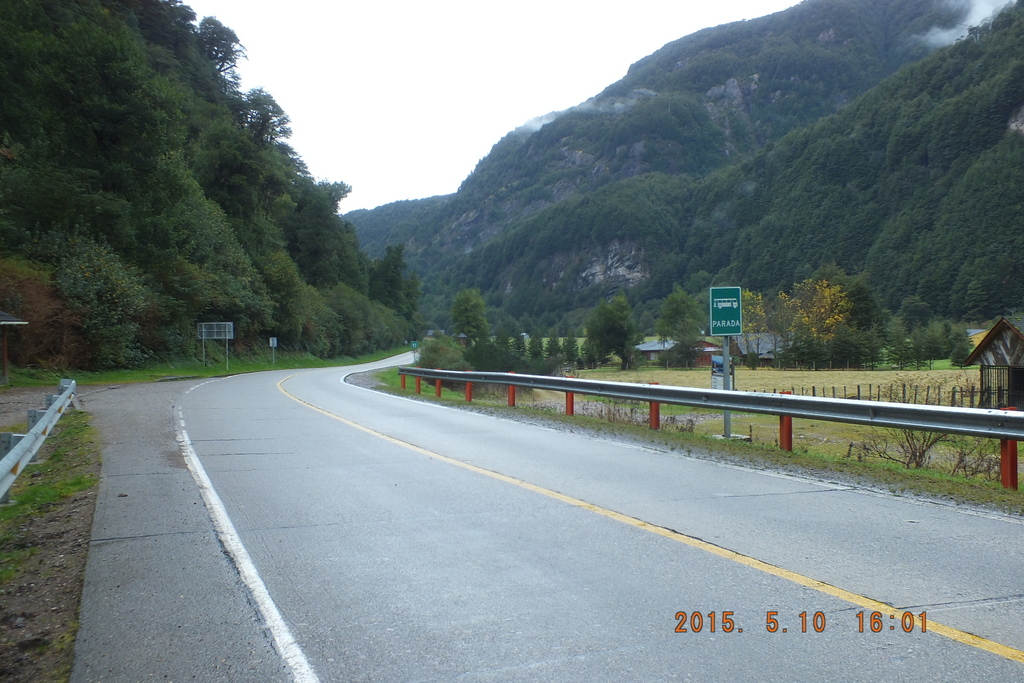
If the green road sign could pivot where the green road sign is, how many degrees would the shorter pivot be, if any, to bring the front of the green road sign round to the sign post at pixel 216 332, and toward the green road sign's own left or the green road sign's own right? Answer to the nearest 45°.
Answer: approximately 135° to the green road sign's own right

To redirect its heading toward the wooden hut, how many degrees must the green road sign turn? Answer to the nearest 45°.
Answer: approximately 135° to its left

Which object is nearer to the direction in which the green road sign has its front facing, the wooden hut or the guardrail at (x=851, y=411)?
the guardrail

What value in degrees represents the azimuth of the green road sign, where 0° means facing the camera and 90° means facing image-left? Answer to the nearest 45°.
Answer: approximately 0°

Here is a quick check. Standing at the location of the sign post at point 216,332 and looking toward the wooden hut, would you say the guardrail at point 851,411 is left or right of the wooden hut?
right

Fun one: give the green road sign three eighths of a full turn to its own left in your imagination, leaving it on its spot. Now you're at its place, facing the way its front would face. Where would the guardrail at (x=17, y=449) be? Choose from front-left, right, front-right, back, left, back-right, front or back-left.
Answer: back
